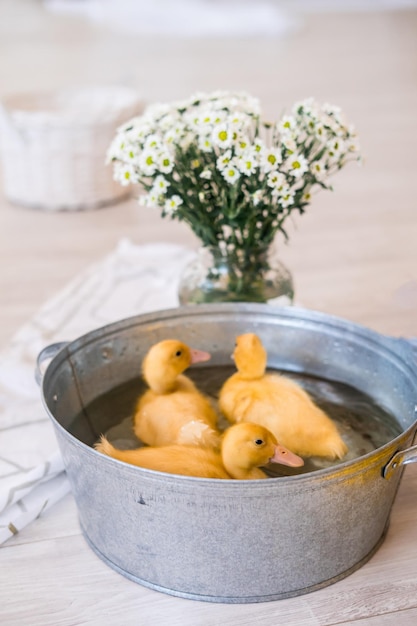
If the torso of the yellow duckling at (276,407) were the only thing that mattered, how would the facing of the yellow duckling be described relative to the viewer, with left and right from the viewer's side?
facing away from the viewer and to the left of the viewer

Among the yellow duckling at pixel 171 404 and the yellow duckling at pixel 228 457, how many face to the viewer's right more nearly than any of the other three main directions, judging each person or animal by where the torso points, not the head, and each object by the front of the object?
1

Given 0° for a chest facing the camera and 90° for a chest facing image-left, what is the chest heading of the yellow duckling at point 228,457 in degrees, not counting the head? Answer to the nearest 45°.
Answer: approximately 270°

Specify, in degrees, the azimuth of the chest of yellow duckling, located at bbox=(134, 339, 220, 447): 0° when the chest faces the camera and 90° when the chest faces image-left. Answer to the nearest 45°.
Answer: approximately 135°
